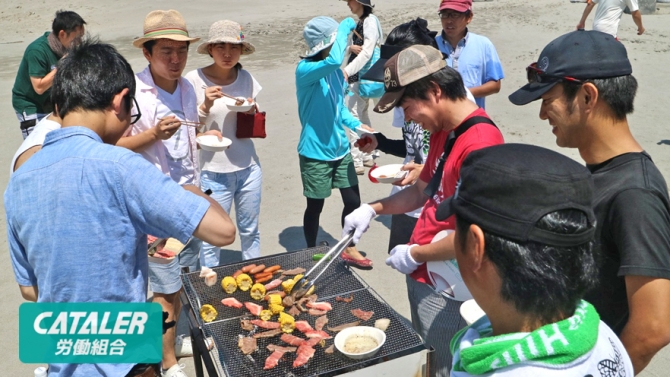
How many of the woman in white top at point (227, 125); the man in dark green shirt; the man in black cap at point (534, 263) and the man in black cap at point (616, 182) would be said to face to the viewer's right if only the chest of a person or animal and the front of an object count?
1

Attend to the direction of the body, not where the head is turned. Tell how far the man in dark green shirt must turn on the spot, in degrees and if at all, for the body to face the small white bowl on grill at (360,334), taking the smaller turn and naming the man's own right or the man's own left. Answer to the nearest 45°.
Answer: approximately 90° to the man's own right

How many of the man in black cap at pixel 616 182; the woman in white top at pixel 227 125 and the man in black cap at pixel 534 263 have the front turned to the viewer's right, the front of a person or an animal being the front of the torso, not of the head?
0

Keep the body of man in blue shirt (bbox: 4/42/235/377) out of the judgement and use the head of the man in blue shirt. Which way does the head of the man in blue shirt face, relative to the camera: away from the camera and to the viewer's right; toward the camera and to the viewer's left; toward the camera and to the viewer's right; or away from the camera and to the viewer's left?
away from the camera and to the viewer's right

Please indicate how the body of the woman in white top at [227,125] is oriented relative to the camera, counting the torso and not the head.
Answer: toward the camera

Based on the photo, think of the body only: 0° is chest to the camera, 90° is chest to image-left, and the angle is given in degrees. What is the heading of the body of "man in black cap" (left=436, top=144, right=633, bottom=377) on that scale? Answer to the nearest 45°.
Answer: approximately 135°

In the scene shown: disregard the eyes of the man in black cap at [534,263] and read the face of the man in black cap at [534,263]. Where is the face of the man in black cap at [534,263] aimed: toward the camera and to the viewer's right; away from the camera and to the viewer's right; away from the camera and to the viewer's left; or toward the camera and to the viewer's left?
away from the camera and to the viewer's left

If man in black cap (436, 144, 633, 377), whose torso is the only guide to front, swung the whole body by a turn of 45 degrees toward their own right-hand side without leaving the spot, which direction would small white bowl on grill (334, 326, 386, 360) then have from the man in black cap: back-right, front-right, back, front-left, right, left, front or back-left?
front-left

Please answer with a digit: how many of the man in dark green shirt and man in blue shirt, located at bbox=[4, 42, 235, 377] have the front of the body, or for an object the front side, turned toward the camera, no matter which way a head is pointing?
0

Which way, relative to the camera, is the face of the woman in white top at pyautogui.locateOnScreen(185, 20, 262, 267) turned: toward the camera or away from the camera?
toward the camera

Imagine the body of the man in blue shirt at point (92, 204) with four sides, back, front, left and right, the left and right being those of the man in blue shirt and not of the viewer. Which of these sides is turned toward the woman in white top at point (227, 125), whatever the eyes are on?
front
